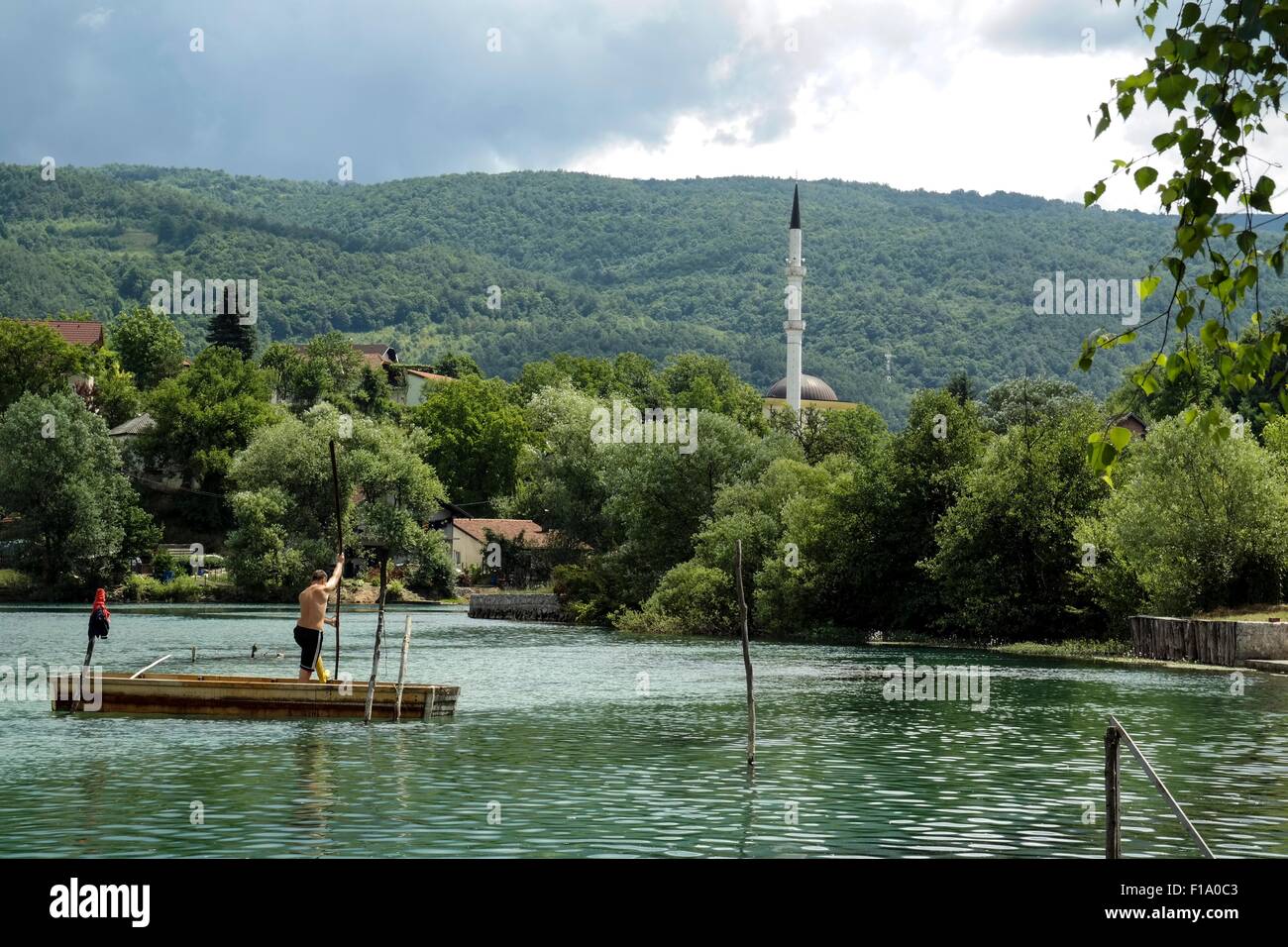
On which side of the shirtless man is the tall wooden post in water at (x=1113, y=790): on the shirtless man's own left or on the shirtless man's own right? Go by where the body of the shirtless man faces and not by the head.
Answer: on the shirtless man's own right

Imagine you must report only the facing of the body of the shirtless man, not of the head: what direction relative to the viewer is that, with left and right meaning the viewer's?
facing away from the viewer and to the right of the viewer
